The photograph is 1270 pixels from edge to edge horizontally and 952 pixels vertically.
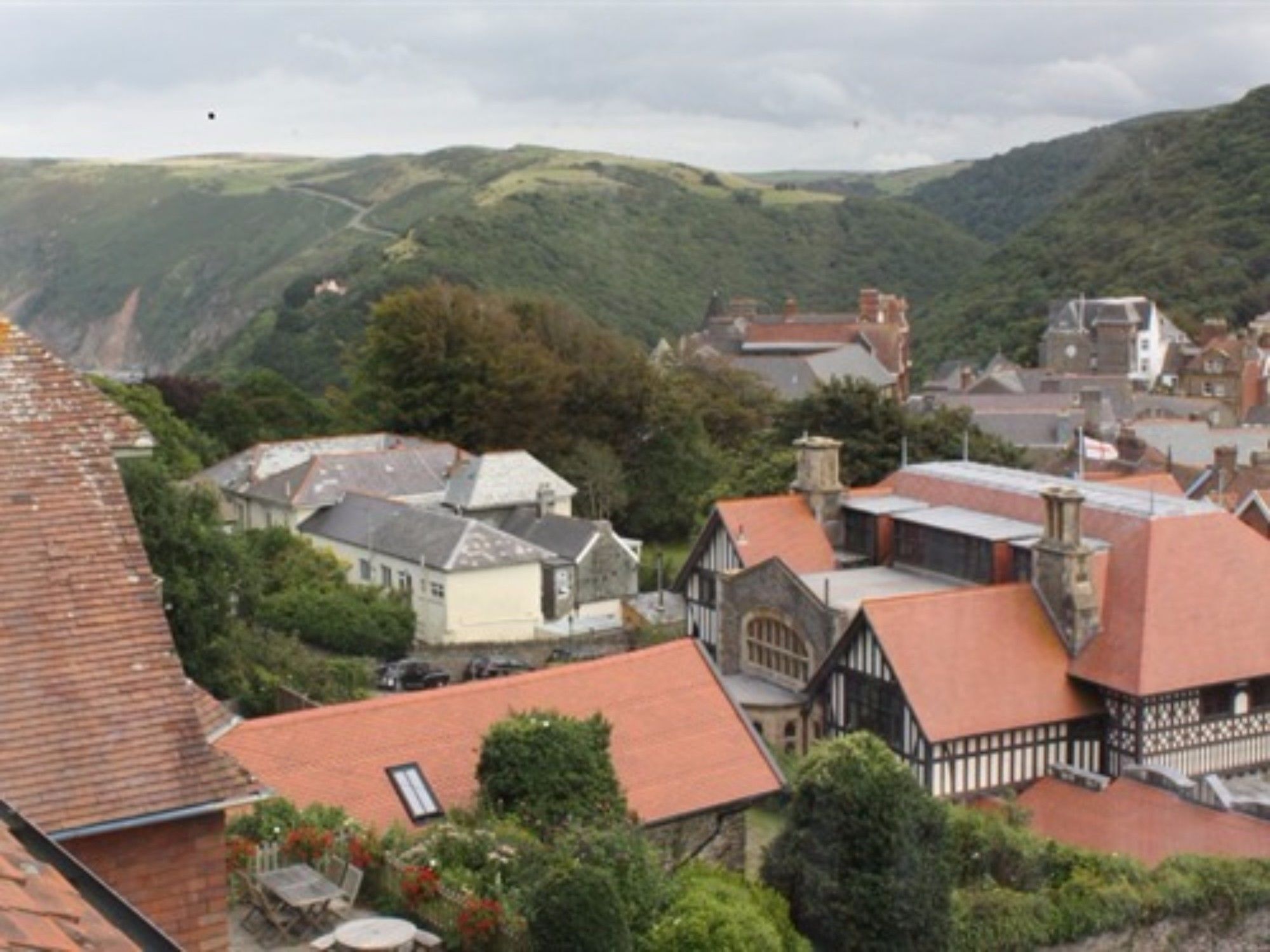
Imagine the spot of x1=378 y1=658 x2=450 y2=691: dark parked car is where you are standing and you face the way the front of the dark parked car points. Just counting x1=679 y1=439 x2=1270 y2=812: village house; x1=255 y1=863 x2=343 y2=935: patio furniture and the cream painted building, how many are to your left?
1

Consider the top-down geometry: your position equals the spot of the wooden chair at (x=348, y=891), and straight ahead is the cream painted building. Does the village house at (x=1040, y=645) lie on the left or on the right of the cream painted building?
right
